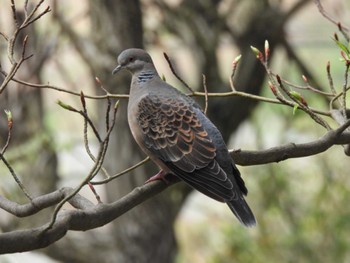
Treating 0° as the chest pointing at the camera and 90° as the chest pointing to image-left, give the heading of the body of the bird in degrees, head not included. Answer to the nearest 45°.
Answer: approximately 90°
